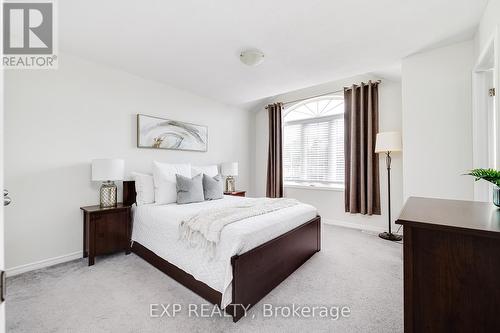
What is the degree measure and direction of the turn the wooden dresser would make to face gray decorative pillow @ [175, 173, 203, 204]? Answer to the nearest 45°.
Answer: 0° — it already faces it

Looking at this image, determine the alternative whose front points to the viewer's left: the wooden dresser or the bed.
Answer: the wooden dresser

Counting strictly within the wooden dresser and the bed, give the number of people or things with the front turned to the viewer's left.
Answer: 1

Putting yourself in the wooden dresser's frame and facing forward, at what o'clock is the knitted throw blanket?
The knitted throw blanket is roughly at 12 o'clock from the wooden dresser.

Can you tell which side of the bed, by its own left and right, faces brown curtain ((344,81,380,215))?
left

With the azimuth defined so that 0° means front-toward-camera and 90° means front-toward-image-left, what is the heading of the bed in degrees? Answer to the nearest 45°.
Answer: approximately 315°

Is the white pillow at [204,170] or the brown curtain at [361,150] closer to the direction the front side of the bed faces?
the brown curtain

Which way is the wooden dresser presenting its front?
to the viewer's left

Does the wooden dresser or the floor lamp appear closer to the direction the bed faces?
the wooden dresser

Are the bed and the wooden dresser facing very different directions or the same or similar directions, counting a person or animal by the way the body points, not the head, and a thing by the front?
very different directions
